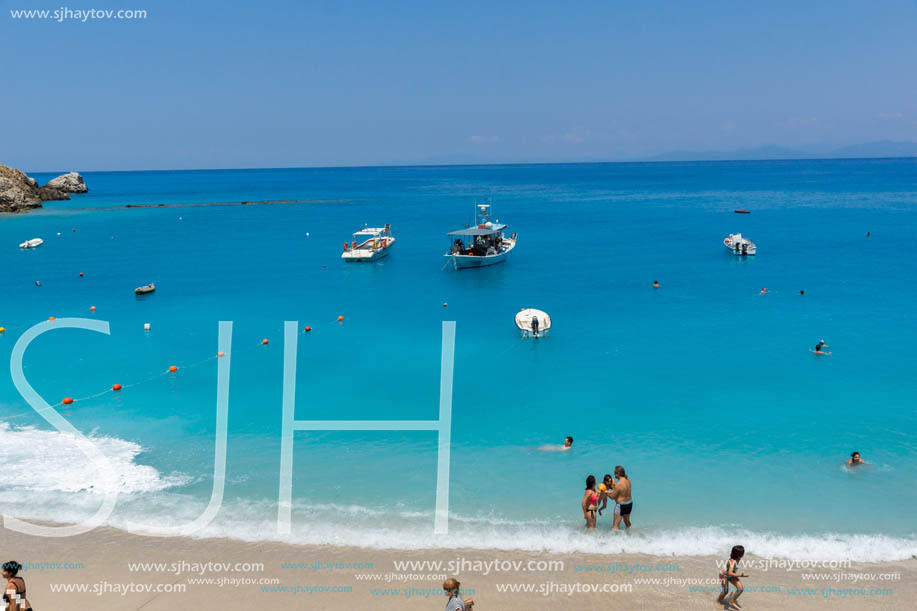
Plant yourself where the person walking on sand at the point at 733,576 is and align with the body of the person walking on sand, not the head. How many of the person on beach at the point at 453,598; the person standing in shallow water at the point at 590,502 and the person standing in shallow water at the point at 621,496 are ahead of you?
0

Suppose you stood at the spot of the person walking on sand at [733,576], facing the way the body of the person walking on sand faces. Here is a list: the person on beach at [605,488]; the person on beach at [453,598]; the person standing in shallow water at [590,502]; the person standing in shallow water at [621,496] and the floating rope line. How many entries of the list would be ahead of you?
0

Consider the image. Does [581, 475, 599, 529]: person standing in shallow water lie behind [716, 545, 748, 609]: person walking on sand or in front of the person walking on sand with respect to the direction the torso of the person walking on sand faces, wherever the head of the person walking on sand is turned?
behind

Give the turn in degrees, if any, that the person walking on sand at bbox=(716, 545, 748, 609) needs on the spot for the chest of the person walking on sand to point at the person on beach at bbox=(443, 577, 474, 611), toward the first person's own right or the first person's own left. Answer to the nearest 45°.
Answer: approximately 135° to the first person's own right

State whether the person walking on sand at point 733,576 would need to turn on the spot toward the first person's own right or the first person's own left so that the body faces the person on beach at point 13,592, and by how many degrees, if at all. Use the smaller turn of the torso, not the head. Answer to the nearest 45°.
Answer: approximately 135° to the first person's own right

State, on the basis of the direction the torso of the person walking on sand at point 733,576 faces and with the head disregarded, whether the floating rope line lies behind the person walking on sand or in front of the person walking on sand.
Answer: behind

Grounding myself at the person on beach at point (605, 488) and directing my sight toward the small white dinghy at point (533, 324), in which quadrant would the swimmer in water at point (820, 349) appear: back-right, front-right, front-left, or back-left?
front-right
